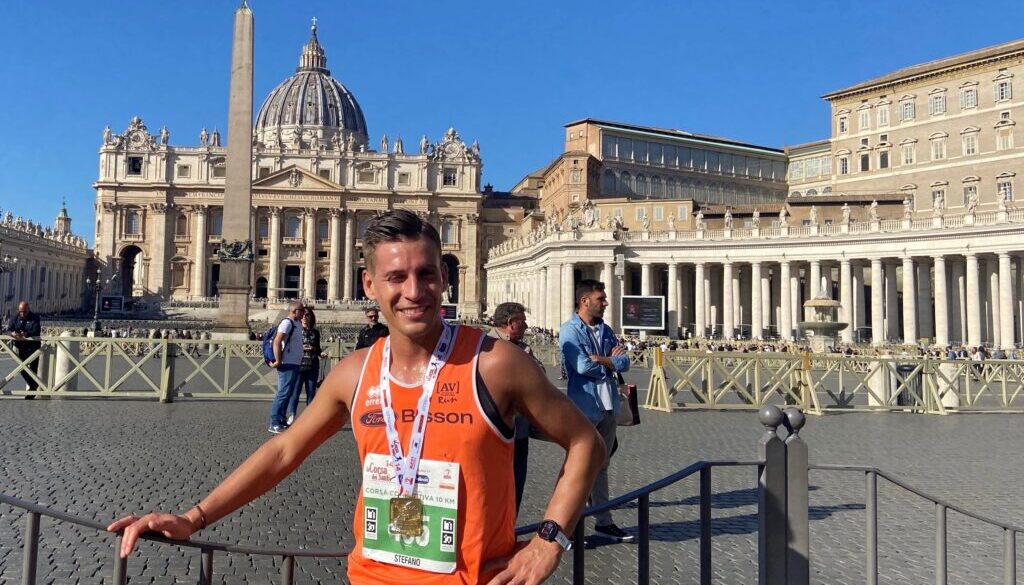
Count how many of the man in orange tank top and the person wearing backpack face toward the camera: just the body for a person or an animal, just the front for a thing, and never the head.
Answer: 1

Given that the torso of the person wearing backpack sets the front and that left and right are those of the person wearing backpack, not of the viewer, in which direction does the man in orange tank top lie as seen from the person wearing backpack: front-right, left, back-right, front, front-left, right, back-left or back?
right

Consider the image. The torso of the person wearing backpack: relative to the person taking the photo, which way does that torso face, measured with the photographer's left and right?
facing to the right of the viewer

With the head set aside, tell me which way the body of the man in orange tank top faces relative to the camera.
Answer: toward the camera

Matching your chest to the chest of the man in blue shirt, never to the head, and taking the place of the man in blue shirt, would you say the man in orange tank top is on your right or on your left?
on your right

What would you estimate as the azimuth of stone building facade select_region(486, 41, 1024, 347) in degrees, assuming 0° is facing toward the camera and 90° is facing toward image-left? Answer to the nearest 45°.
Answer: approximately 45°

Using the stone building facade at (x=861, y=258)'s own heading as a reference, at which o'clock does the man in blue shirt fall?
The man in blue shirt is roughly at 11 o'clock from the stone building facade.

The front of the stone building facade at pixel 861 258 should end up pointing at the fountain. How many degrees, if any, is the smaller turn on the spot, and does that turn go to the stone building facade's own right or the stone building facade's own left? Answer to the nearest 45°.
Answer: approximately 45° to the stone building facade's own left

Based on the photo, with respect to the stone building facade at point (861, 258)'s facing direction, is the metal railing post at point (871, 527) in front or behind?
in front

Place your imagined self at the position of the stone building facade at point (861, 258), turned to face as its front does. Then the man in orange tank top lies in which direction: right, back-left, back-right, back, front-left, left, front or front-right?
front-left

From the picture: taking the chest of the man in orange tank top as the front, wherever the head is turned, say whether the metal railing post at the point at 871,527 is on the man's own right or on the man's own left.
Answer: on the man's own left

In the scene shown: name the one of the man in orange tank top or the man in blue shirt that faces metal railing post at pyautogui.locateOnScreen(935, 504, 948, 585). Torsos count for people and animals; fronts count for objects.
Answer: the man in blue shirt

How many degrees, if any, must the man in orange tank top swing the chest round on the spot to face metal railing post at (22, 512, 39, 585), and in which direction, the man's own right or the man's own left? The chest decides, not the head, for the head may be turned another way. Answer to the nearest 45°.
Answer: approximately 135° to the man's own right
